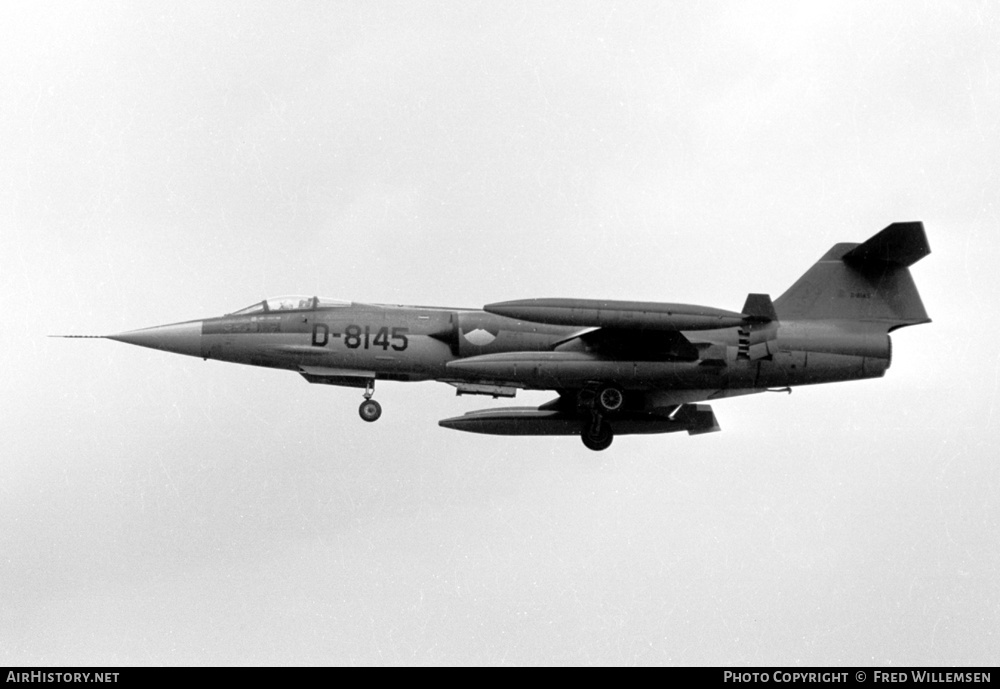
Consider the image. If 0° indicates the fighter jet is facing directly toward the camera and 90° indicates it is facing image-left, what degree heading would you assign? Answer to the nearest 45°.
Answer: approximately 90°
